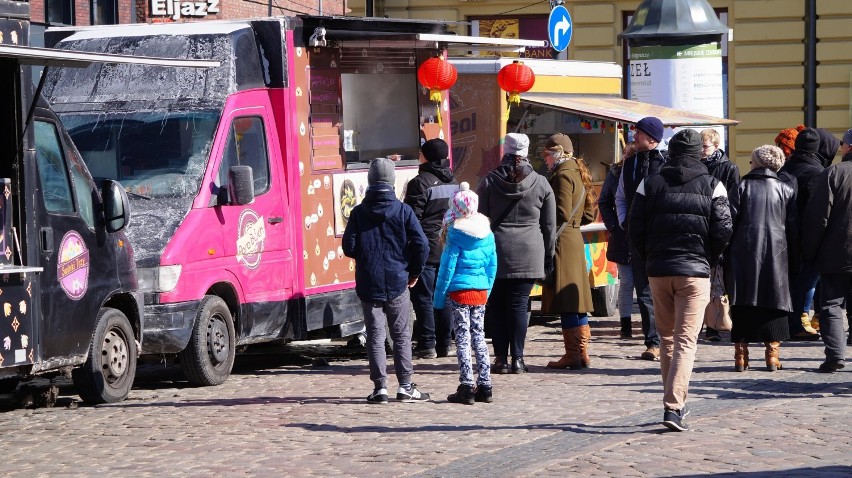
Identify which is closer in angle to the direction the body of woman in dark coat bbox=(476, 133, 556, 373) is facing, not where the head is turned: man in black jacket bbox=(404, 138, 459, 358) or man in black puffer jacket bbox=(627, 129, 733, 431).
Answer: the man in black jacket

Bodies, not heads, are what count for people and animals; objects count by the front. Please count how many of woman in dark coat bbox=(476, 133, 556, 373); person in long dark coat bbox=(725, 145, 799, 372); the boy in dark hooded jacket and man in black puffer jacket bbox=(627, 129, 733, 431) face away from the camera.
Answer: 4

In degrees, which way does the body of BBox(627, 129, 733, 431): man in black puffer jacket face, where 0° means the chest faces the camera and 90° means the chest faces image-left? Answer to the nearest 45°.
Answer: approximately 180°

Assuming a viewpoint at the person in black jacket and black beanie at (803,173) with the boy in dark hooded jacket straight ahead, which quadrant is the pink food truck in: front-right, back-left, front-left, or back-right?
front-right

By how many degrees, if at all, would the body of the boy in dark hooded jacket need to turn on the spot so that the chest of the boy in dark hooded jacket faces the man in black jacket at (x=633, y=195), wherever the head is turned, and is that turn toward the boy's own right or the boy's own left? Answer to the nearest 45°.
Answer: approximately 45° to the boy's own right

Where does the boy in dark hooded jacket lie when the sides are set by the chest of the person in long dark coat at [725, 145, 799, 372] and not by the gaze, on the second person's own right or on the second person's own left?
on the second person's own left

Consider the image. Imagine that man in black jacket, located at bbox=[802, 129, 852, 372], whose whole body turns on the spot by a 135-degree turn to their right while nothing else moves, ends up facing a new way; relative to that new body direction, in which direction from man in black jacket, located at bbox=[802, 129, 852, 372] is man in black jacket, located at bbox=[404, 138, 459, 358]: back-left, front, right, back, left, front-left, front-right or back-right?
back

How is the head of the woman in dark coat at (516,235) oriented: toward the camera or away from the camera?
away from the camera

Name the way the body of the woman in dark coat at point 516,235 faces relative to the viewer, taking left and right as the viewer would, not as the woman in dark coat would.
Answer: facing away from the viewer

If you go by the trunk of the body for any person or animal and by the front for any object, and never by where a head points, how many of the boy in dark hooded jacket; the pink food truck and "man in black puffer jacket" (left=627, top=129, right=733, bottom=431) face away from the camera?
2

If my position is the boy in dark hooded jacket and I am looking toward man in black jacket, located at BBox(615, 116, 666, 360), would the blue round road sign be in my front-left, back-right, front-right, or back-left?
front-left

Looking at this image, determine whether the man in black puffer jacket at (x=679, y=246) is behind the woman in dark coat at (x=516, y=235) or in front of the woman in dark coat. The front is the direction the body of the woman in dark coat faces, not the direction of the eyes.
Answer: behind

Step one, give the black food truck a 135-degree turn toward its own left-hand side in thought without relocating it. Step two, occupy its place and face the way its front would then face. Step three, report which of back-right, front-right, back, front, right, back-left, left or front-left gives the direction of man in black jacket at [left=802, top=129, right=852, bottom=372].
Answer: back

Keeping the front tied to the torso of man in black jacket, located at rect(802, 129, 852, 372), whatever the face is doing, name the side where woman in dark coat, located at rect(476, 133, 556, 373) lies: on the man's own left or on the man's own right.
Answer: on the man's own left

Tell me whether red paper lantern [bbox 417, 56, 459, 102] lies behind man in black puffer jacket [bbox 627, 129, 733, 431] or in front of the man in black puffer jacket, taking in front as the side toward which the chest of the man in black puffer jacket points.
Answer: in front

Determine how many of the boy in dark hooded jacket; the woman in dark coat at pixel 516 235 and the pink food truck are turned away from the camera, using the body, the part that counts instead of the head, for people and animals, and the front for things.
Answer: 2

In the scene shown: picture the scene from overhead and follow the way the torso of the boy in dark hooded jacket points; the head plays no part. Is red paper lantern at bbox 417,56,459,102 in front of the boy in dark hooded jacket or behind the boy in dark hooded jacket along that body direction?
in front

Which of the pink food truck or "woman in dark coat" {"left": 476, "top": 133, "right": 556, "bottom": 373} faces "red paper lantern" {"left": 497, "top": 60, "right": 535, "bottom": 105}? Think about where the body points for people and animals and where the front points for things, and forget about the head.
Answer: the woman in dark coat

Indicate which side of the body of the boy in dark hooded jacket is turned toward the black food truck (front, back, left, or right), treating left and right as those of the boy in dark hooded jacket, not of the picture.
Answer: left
